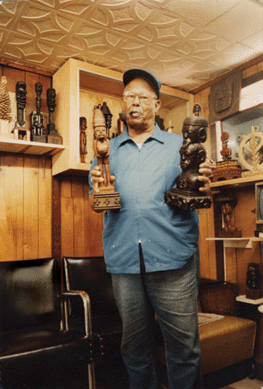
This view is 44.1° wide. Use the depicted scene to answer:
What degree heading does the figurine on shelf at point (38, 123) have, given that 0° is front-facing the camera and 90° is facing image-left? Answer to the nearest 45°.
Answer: approximately 0°

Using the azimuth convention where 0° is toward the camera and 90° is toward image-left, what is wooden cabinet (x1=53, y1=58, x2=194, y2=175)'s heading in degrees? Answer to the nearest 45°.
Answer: approximately 315°
